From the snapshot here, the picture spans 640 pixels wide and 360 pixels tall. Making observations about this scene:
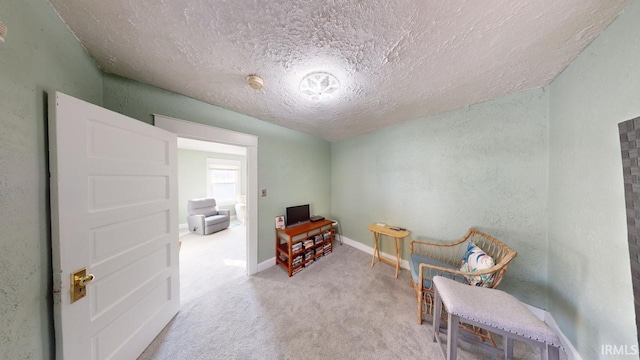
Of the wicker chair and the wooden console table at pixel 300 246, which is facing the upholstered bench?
the wooden console table

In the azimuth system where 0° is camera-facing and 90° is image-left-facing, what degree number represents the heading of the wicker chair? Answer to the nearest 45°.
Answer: approximately 90°

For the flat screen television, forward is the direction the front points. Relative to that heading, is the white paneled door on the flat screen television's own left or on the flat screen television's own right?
on the flat screen television's own right

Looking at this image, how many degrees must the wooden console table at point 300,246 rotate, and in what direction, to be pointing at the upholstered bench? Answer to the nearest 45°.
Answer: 0° — it already faces it

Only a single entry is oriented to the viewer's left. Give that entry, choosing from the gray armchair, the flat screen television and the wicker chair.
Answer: the wicker chair

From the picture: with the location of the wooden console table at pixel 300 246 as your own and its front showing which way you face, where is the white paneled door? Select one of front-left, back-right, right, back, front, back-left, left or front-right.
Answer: right

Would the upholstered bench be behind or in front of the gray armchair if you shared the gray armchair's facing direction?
in front

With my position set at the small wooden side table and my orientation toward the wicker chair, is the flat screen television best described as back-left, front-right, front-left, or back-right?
back-right

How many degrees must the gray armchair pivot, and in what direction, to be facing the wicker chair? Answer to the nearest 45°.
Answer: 0° — it already faces it

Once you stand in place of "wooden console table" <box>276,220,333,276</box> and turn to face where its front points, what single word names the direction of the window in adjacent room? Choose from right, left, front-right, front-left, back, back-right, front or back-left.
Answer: back

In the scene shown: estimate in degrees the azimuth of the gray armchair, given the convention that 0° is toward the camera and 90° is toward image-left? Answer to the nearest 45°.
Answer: approximately 315°
